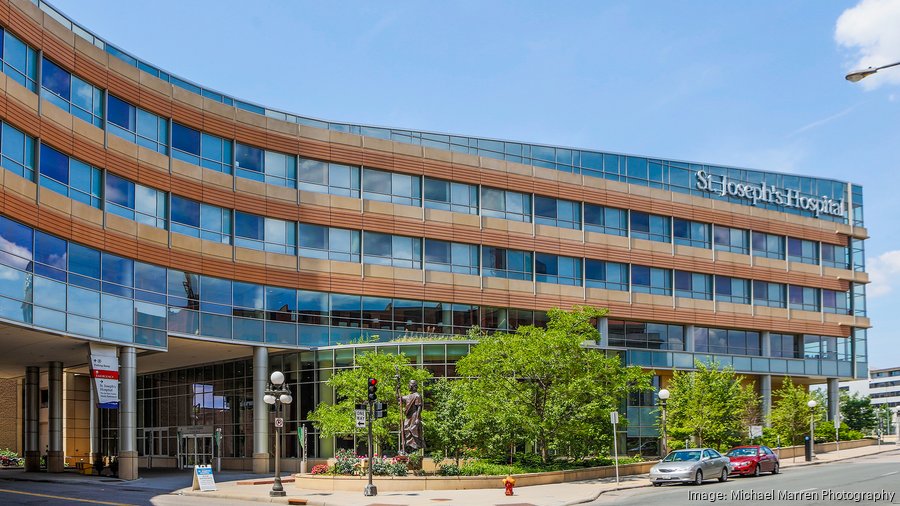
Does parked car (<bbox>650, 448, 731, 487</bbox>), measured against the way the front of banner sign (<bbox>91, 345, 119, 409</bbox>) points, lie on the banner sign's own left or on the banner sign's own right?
on the banner sign's own left

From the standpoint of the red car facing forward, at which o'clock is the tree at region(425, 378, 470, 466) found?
The tree is roughly at 1 o'clock from the red car.

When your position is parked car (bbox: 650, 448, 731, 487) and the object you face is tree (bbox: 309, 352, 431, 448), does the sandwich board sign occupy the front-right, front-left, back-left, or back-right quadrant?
front-left

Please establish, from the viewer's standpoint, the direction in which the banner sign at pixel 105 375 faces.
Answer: facing the viewer

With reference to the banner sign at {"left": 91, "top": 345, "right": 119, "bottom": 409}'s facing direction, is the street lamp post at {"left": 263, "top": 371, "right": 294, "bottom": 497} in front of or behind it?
in front

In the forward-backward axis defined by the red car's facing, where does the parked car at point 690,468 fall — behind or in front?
in front

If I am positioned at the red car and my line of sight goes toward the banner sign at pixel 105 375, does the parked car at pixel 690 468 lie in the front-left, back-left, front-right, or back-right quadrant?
front-left

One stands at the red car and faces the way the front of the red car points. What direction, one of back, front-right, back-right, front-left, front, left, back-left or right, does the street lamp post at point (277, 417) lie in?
front

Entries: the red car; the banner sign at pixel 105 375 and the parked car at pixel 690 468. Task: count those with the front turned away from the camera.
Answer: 0

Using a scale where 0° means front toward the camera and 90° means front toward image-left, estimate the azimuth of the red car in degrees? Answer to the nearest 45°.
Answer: approximately 45°

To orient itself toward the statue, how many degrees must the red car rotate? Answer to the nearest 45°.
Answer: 0° — it already faces it

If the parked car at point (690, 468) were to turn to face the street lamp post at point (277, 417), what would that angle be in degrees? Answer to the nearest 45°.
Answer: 0° — it already faces it
